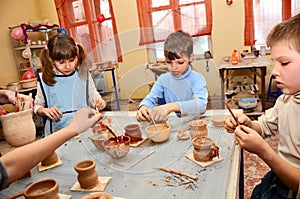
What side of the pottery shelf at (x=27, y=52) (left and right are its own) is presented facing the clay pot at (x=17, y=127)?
front

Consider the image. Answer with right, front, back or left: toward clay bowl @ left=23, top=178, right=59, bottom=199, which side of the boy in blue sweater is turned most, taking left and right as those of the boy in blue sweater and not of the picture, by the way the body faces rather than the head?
front

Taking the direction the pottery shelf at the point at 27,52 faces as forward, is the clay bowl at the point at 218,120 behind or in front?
in front

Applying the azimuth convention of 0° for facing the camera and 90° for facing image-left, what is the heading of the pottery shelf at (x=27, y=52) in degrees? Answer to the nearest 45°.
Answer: approximately 0°

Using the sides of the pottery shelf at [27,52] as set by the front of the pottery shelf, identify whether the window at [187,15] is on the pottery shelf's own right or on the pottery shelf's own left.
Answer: on the pottery shelf's own left

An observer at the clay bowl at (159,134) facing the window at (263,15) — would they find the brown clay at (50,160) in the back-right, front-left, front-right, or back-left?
back-left

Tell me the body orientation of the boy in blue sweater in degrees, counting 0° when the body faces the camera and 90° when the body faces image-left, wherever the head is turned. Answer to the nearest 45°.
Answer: approximately 45°

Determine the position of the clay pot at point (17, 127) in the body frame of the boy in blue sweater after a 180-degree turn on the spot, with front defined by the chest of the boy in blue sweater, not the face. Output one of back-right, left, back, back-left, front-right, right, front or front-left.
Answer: back-left

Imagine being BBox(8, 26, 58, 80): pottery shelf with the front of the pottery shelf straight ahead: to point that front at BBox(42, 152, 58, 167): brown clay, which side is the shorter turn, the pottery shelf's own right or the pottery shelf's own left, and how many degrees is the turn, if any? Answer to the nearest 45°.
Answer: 0° — it already faces it

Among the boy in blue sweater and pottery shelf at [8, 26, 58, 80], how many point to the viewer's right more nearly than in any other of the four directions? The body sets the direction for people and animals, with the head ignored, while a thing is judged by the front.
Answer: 0
